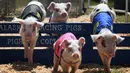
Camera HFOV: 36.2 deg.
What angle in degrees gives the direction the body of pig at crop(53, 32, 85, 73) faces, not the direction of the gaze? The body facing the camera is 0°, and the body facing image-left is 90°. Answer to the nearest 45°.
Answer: approximately 315°

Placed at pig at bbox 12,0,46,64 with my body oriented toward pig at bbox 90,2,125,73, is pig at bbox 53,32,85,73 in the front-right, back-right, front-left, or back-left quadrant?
front-right

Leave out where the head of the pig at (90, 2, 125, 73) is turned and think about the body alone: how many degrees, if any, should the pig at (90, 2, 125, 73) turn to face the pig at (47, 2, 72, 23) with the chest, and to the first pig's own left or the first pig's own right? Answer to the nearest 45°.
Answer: approximately 135° to the first pig's own right

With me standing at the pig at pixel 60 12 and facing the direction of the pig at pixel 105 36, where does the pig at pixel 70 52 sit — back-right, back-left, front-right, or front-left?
front-right

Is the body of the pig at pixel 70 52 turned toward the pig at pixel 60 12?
no

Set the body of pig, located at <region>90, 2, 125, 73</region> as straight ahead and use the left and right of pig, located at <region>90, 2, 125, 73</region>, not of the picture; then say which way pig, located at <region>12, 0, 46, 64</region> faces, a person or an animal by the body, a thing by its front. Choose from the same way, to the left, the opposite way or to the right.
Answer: the same way

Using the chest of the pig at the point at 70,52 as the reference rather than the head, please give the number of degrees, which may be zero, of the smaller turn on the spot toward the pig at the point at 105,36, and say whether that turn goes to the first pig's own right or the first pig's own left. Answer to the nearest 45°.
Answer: approximately 90° to the first pig's own left

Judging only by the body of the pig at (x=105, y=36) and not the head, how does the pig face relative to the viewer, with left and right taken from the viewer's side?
facing the viewer

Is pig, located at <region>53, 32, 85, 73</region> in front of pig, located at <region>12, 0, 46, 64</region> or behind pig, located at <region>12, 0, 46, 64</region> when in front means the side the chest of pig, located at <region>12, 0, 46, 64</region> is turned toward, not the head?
in front

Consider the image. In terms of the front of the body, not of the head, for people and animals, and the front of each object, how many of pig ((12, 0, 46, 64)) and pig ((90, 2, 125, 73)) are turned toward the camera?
2
